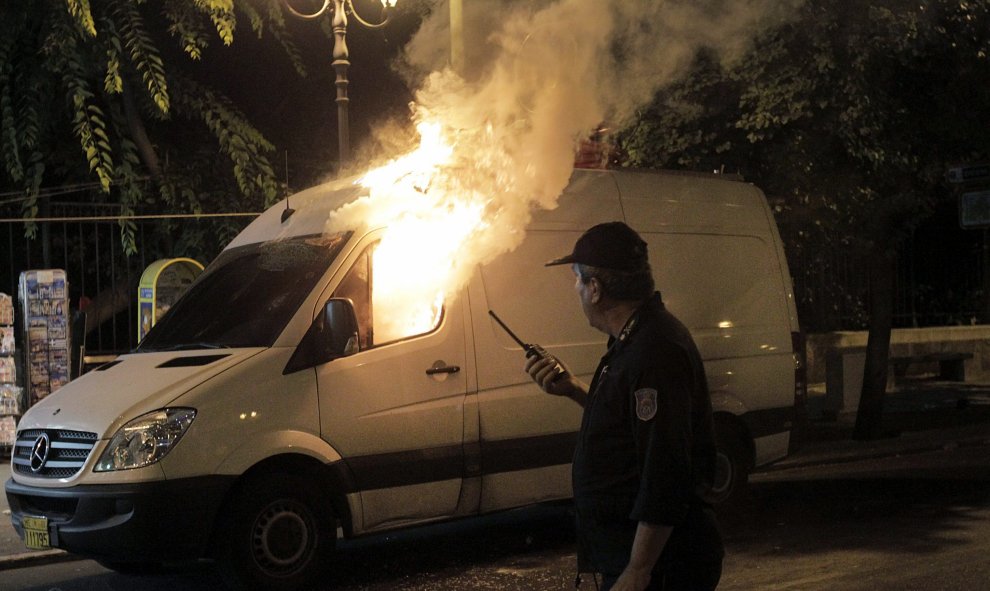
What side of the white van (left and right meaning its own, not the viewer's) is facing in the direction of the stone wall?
back

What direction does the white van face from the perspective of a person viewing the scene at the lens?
facing the viewer and to the left of the viewer

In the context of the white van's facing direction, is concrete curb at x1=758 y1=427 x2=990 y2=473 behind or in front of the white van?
behind

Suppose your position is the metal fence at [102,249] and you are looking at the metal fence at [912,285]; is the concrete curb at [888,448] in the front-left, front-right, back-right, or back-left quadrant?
front-right

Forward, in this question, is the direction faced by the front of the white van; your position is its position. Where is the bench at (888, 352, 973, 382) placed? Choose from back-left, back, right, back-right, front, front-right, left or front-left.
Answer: back

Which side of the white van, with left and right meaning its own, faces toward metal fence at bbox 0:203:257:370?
right

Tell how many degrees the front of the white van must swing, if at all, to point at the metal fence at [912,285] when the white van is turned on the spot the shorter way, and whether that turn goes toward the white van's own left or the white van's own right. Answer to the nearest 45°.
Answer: approximately 180°

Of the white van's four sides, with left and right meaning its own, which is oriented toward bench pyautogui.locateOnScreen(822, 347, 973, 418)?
back

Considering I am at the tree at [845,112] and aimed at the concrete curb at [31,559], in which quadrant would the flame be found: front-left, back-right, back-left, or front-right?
front-left

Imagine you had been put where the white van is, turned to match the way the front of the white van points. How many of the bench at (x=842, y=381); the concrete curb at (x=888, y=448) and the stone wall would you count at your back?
3

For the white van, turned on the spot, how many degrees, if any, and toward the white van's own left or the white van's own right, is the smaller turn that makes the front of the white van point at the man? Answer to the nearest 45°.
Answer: approximately 45° to the white van's own left

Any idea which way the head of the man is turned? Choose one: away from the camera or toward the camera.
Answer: away from the camera
